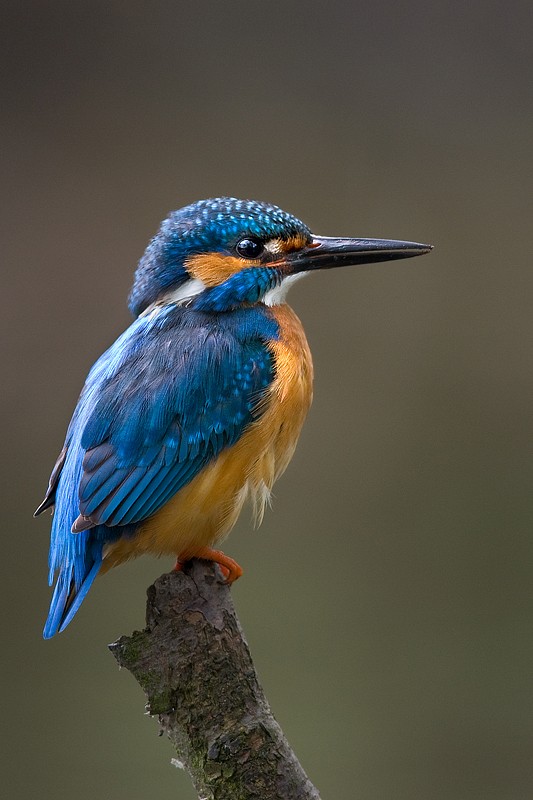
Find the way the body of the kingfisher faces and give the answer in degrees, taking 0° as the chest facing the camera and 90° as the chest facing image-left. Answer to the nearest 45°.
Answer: approximately 270°
